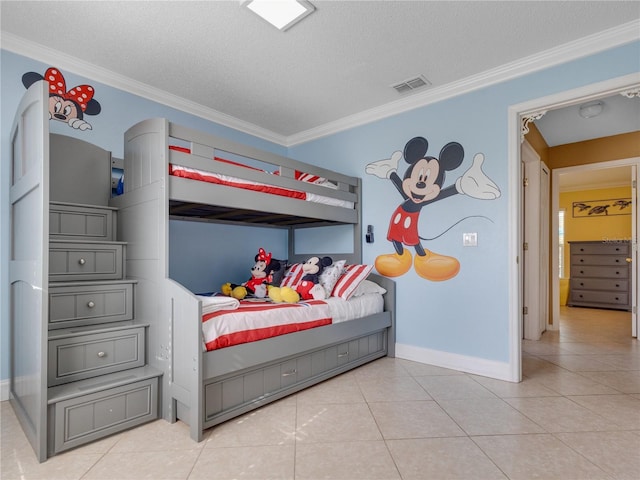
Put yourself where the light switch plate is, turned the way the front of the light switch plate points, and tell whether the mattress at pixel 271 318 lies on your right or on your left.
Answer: on your right

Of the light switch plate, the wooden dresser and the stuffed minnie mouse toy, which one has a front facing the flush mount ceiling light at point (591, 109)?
the wooden dresser

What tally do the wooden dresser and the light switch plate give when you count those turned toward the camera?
2

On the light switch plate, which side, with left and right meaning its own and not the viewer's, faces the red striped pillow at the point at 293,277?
right

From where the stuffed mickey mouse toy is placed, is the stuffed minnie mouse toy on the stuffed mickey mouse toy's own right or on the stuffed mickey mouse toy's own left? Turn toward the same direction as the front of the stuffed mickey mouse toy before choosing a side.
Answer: on the stuffed mickey mouse toy's own right

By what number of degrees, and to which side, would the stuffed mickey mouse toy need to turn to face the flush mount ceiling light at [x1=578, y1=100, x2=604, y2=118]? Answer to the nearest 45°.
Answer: approximately 135° to its left

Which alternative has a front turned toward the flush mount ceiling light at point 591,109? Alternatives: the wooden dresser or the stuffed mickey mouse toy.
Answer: the wooden dresser

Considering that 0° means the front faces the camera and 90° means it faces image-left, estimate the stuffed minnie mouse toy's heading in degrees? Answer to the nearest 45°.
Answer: approximately 45°

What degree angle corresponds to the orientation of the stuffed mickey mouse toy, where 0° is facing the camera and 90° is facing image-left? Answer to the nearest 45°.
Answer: approximately 45°

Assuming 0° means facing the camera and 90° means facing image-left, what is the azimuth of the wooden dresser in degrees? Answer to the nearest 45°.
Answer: approximately 0°
